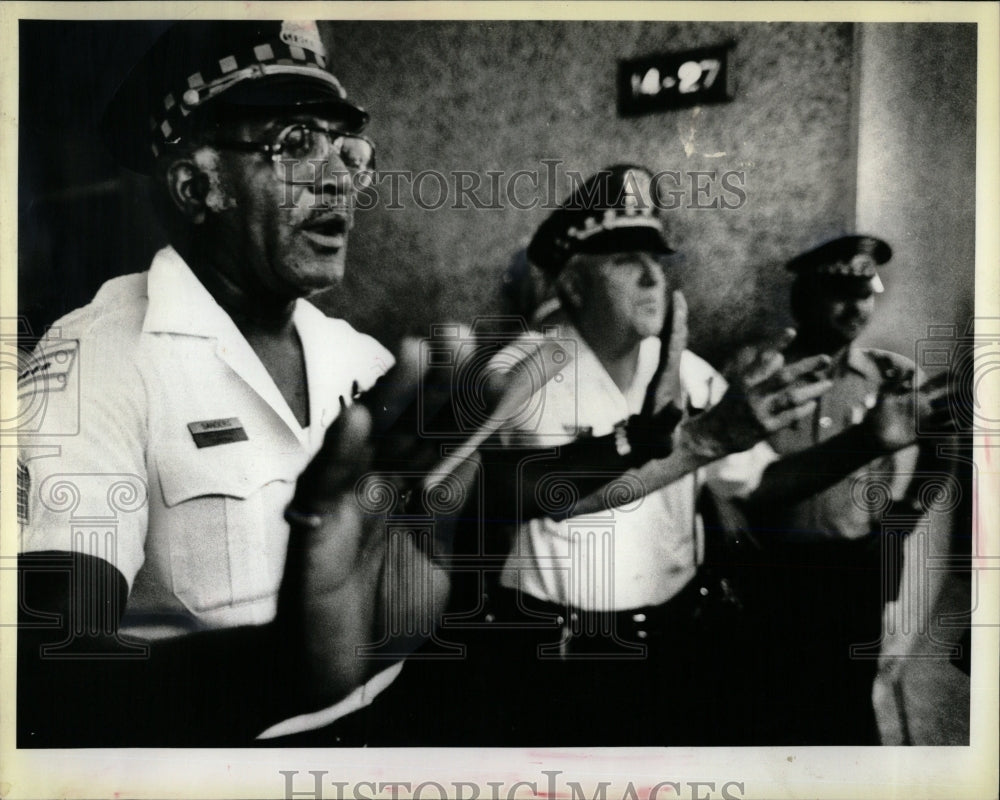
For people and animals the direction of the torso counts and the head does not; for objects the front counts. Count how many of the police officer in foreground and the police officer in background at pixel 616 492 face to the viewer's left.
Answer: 0

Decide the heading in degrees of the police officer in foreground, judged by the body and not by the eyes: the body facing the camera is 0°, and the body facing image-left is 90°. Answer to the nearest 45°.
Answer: approximately 315°

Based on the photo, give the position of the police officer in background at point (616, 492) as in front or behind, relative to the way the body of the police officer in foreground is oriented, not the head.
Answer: in front

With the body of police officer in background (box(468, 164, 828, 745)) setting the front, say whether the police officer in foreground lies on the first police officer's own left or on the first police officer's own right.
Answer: on the first police officer's own right

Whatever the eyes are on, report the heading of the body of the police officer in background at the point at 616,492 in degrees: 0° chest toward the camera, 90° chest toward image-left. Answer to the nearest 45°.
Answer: approximately 315°
